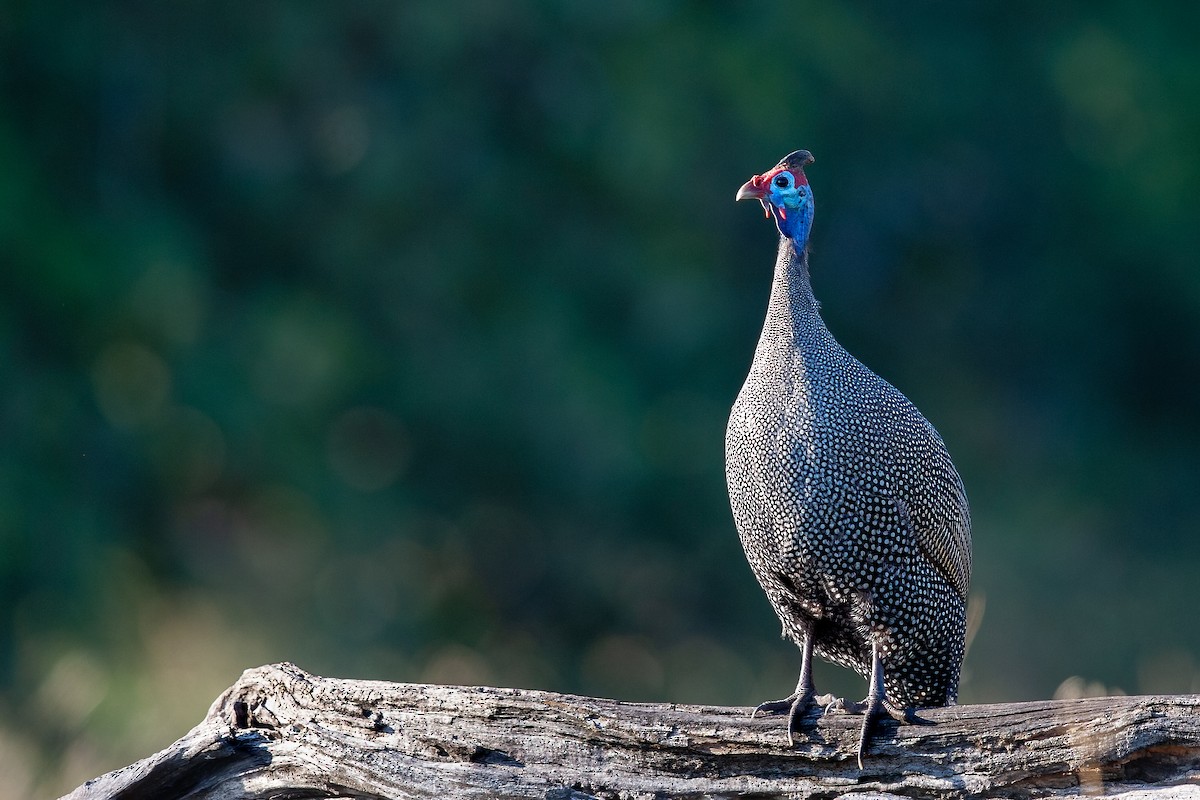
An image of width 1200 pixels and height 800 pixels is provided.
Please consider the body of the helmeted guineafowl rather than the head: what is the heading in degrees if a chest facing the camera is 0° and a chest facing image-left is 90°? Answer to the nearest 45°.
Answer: approximately 45°
